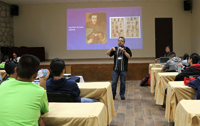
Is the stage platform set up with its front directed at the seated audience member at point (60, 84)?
yes

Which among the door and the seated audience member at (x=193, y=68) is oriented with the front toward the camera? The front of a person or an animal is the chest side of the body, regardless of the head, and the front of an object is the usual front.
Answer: the door

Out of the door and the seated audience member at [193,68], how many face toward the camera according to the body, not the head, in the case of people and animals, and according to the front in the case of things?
1

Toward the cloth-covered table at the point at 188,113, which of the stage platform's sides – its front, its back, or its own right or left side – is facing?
front

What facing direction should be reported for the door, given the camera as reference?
facing the viewer

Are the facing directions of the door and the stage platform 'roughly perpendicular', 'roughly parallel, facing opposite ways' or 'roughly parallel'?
roughly parallel

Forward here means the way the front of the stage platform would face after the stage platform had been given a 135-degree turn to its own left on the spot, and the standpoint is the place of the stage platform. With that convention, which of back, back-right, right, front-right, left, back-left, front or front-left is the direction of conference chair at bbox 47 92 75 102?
back-right

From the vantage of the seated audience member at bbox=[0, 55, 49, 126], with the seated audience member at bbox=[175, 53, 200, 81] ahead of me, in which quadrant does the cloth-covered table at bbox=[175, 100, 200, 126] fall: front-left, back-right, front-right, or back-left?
front-right

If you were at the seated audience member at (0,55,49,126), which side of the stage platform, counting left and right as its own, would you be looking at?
front

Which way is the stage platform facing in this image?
toward the camera

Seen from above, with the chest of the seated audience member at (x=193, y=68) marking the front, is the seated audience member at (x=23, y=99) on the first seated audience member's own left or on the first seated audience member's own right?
on the first seated audience member's own left

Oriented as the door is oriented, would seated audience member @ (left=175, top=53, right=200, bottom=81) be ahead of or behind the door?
ahead

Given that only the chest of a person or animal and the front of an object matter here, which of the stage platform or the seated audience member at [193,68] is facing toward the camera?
the stage platform

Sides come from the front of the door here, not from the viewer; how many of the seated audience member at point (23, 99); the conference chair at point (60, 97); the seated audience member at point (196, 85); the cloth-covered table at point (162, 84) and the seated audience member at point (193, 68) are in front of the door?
5

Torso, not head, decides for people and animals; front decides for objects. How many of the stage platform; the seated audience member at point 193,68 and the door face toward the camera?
2

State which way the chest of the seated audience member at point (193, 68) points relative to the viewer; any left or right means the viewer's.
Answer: facing away from the viewer and to the left of the viewer

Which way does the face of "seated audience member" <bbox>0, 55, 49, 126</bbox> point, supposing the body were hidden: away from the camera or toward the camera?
away from the camera

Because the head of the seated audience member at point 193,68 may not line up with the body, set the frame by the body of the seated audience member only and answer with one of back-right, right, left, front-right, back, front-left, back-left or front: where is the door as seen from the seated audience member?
front-right

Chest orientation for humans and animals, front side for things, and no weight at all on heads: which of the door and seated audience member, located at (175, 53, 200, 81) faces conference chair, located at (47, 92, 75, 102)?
the door
